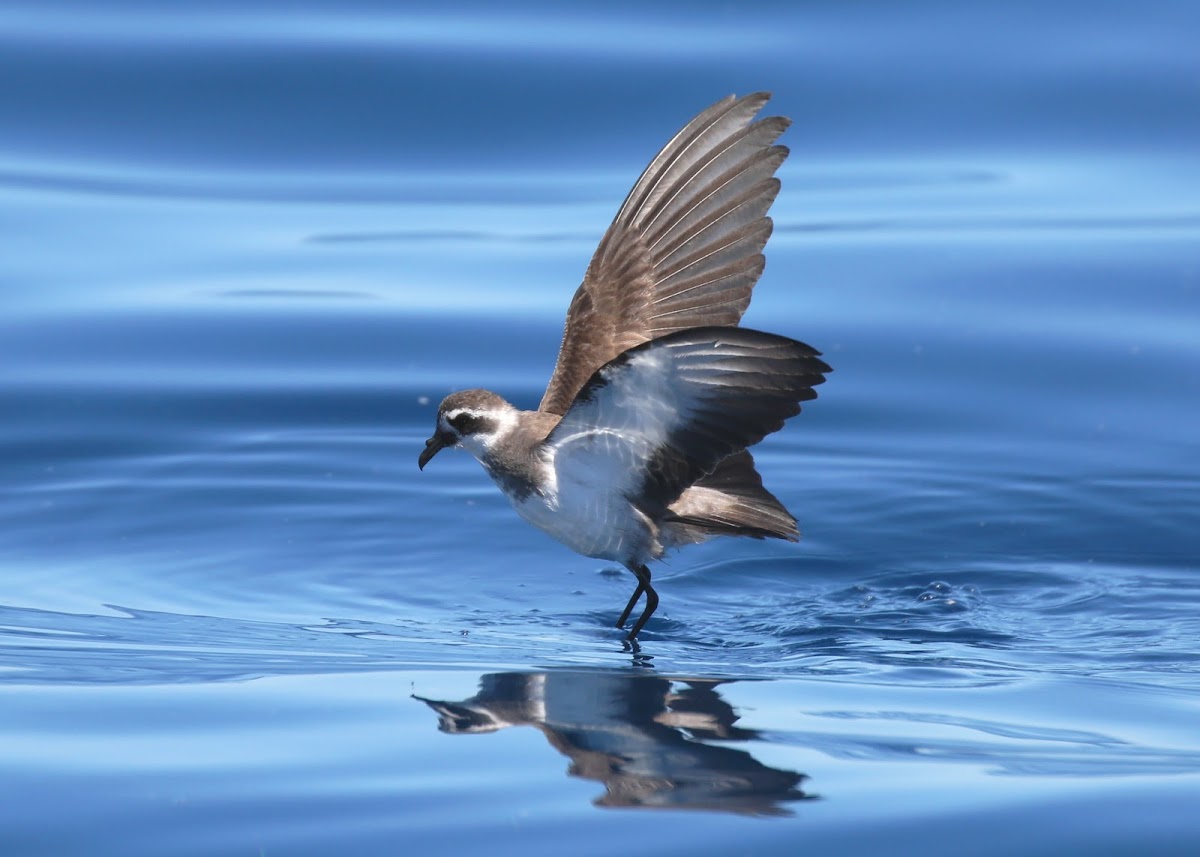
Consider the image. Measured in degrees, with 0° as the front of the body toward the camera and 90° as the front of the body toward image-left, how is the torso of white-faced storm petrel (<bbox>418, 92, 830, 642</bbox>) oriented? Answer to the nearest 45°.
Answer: approximately 90°
